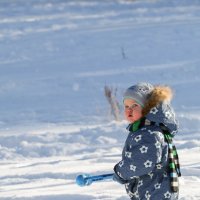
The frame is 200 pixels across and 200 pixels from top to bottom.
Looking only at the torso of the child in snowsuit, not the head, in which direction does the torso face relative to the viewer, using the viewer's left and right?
facing to the left of the viewer

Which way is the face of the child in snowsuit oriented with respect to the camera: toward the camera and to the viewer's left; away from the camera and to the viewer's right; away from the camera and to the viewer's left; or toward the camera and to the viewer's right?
toward the camera and to the viewer's left
